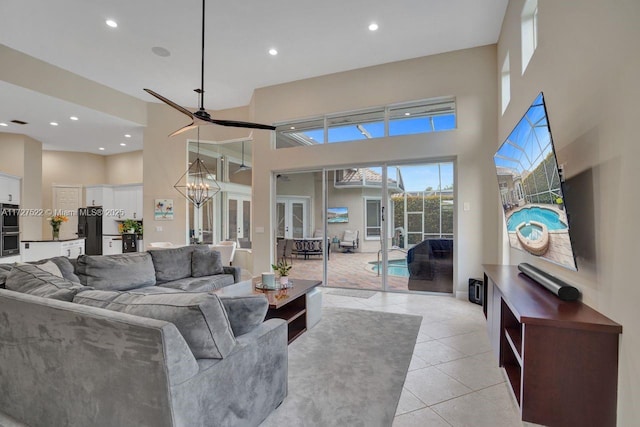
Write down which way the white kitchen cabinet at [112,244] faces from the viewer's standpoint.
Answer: facing the viewer

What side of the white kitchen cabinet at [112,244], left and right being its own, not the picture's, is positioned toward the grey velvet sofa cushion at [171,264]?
front

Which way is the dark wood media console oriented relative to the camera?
to the viewer's left

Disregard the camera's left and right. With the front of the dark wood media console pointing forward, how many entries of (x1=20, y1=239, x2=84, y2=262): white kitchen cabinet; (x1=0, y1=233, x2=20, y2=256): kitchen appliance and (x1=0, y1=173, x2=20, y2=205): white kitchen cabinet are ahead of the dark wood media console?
3

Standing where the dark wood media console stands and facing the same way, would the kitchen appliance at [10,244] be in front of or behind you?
in front

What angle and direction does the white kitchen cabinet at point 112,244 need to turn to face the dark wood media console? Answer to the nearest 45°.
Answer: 0° — it already faces it

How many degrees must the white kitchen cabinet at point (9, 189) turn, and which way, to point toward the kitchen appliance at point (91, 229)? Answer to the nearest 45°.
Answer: approximately 90° to its left

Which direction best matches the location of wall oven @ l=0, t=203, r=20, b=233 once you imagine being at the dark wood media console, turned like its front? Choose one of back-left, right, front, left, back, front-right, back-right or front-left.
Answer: front

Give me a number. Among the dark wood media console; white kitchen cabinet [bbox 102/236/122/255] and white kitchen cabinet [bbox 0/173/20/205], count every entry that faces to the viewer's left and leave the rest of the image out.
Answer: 1

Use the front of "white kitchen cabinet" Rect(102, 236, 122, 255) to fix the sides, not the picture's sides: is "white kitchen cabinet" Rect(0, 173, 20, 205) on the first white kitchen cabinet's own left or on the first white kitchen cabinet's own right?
on the first white kitchen cabinet's own right

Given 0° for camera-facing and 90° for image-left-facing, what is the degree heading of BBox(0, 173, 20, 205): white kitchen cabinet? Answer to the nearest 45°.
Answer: approximately 315°

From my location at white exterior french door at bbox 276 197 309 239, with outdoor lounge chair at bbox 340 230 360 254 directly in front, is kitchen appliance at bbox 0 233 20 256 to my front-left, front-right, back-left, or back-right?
back-right

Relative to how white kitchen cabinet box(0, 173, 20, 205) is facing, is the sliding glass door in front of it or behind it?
in front

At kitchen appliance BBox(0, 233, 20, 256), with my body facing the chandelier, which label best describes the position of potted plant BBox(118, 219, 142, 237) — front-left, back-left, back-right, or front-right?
front-left
